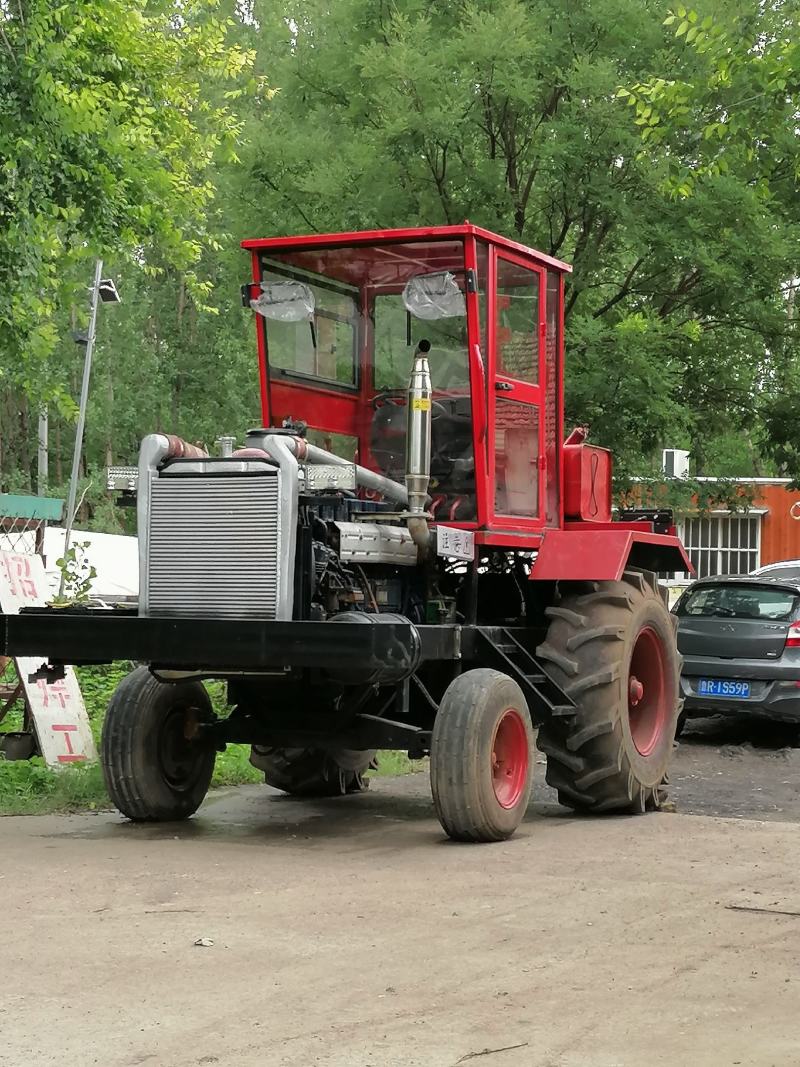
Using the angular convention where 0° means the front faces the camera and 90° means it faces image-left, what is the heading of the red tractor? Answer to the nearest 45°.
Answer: approximately 45°

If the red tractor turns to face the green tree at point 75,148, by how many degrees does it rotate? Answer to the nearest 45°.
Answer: approximately 90° to its right
